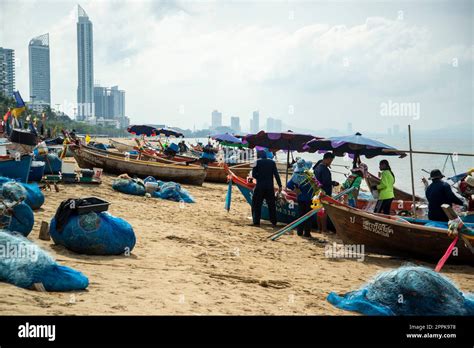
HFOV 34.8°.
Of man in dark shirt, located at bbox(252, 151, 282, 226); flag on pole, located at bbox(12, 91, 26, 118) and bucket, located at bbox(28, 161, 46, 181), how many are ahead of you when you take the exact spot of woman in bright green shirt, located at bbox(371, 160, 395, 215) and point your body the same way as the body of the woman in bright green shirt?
3

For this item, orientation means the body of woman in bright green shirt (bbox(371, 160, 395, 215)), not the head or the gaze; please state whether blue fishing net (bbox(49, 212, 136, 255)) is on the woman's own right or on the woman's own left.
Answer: on the woman's own left

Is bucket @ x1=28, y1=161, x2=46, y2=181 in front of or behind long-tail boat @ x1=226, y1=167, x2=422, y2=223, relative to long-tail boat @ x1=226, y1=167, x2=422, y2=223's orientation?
in front

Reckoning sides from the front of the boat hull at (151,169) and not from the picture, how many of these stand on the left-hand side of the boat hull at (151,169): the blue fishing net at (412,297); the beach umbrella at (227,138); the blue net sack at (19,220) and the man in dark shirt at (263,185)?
3

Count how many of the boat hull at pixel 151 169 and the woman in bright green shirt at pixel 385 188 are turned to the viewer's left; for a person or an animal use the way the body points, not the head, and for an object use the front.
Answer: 2

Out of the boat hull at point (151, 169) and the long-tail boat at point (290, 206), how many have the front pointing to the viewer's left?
2

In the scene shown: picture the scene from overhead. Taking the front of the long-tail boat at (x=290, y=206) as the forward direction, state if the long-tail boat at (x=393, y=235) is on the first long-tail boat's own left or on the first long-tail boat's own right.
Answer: on the first long-tail boat's own left

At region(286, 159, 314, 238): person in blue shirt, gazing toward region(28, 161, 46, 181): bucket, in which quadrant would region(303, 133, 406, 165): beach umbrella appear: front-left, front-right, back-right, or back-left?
back-right

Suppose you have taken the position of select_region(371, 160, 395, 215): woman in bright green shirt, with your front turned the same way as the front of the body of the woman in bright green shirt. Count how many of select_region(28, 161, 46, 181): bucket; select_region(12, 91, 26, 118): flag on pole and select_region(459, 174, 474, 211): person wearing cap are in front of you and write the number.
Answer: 2

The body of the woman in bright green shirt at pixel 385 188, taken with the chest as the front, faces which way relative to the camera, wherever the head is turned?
to the viewer's left

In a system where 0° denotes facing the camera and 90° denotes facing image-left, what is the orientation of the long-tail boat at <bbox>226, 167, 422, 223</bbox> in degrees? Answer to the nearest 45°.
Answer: approximately 90°

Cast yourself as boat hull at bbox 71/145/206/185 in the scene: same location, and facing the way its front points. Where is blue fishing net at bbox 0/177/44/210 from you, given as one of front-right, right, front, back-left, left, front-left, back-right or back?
left

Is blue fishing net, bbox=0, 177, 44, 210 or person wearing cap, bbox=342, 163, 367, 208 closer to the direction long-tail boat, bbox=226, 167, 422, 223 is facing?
the blue fishing net

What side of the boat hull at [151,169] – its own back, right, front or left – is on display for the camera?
left
